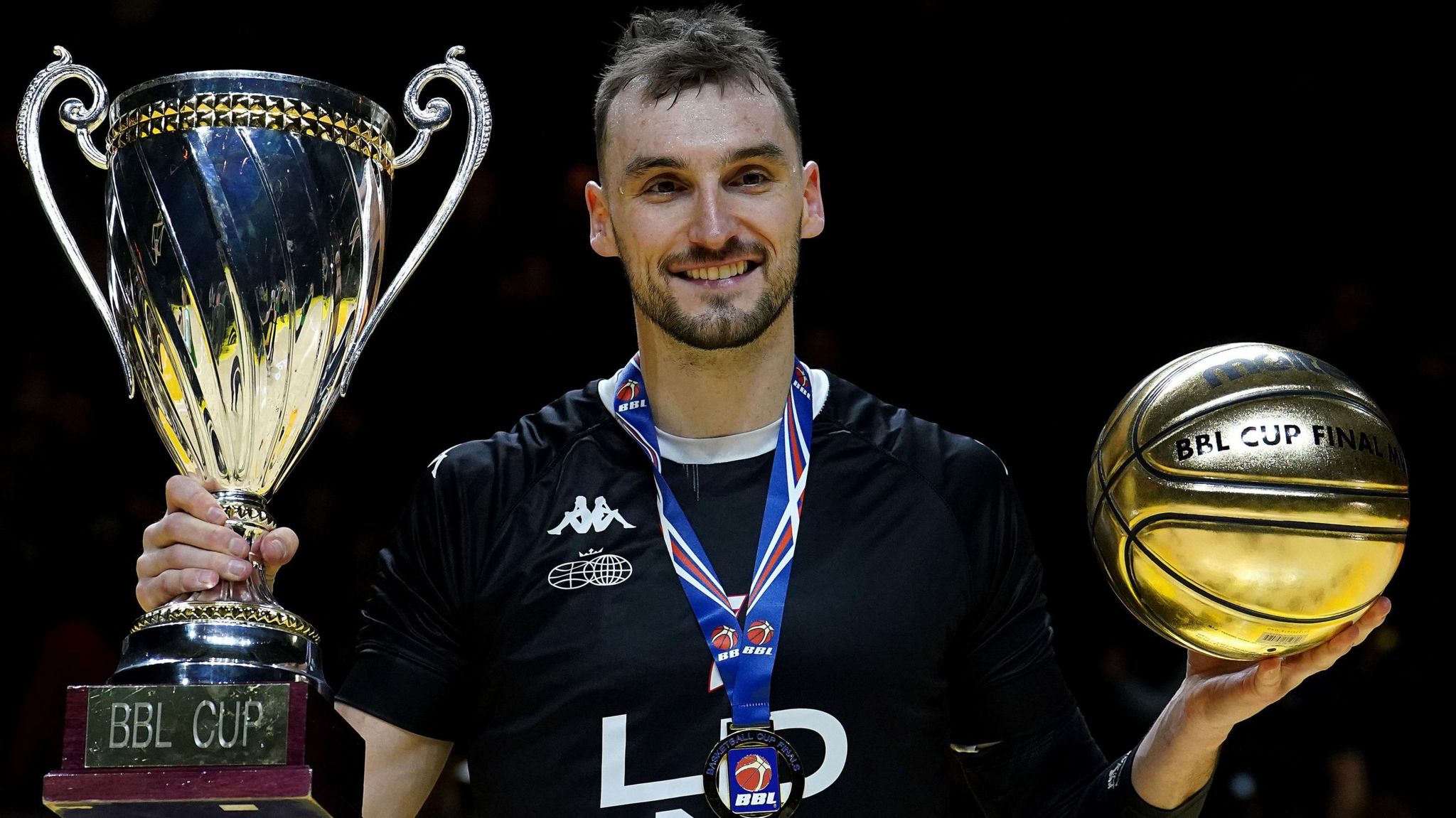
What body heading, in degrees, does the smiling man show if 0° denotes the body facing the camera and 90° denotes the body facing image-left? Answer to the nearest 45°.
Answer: approximately 0°
